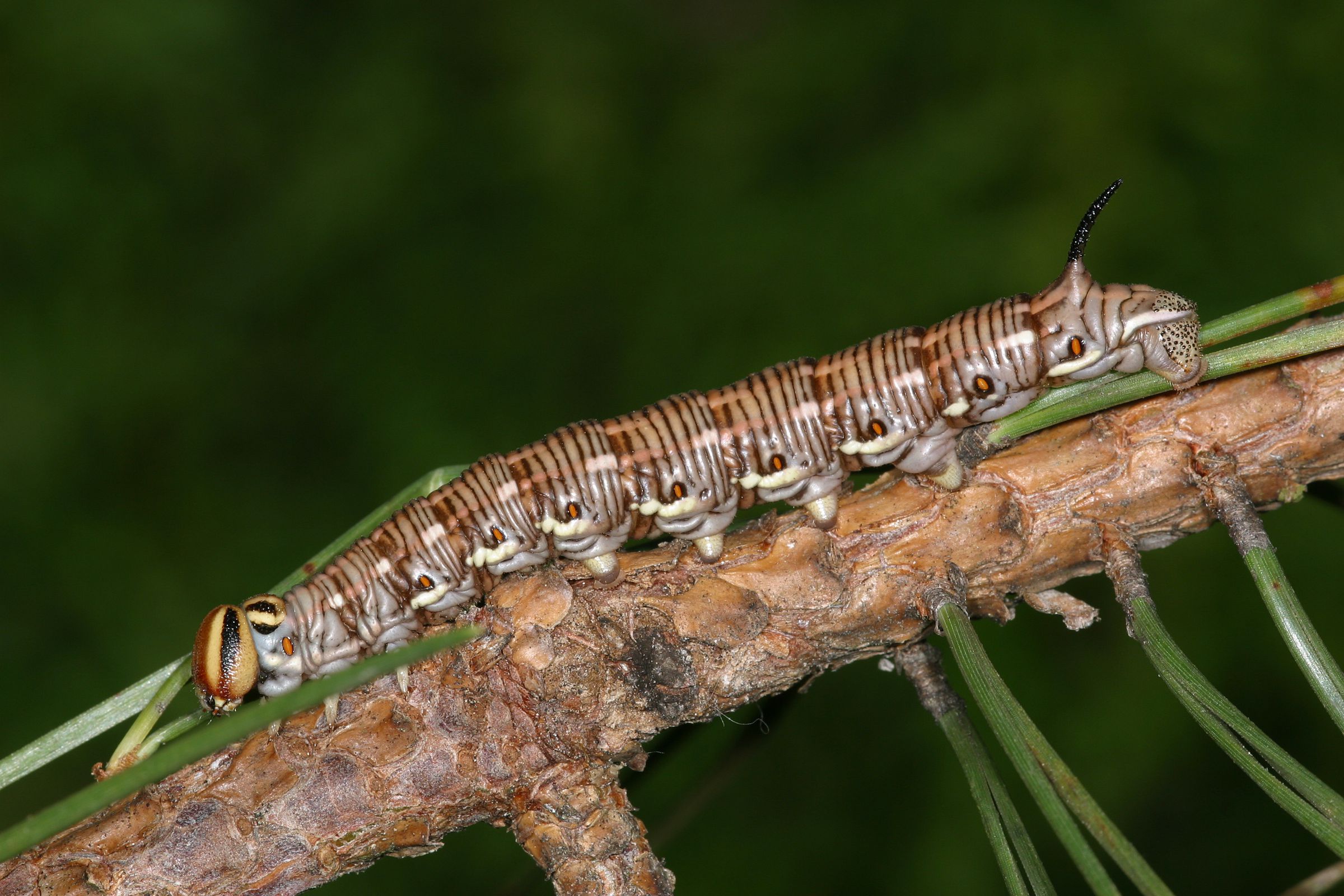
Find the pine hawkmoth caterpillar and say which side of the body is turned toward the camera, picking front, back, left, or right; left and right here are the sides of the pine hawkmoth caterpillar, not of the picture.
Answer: left
